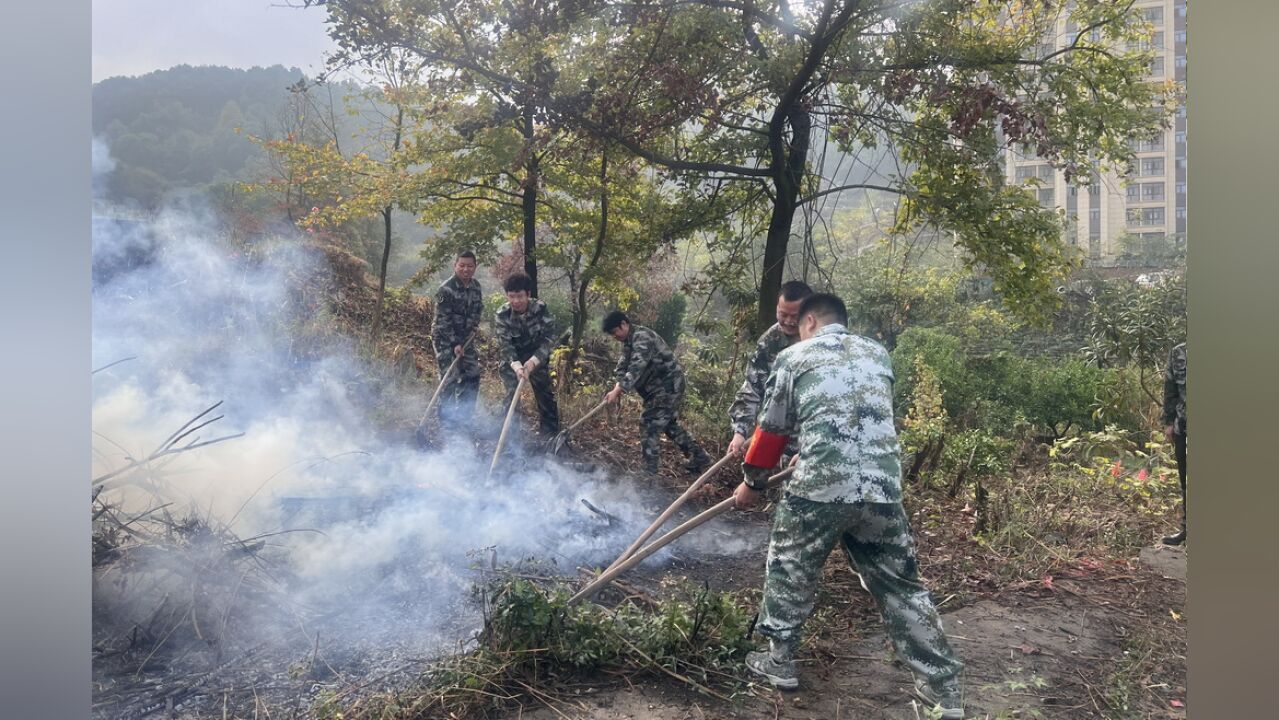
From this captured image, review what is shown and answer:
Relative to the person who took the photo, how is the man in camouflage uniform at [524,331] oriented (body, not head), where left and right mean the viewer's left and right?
facing the viewer

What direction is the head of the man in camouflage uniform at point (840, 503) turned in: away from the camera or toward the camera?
away from the camera

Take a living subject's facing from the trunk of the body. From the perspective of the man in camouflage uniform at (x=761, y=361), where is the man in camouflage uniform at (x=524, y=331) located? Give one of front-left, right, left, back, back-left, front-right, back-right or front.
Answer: front-right

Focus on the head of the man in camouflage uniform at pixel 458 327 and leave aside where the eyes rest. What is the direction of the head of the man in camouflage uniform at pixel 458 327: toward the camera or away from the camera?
toward the camera

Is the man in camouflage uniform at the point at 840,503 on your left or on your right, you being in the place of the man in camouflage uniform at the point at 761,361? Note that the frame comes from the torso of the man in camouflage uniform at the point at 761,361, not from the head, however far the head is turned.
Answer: on your left

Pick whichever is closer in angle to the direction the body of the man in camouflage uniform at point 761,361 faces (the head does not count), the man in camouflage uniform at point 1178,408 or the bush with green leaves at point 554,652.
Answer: the bush with green leaves

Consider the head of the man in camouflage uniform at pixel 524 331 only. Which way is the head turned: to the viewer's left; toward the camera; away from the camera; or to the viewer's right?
toward the camera

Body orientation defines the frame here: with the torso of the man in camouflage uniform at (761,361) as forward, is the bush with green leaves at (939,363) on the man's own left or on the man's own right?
on the man's own left

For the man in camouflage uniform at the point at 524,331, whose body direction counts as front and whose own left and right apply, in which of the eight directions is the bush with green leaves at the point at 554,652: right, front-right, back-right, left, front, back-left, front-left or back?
front

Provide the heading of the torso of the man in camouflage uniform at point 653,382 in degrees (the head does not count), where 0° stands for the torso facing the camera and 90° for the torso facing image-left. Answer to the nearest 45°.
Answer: approximately 90°

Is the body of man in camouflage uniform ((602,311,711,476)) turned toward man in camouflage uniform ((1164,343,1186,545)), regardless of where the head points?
no

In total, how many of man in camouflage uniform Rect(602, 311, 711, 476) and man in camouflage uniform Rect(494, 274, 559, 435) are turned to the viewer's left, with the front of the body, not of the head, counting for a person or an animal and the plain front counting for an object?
1

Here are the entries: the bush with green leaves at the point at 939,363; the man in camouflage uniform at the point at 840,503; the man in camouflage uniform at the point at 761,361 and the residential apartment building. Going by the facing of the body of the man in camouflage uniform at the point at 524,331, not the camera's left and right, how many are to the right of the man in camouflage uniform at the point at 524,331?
0

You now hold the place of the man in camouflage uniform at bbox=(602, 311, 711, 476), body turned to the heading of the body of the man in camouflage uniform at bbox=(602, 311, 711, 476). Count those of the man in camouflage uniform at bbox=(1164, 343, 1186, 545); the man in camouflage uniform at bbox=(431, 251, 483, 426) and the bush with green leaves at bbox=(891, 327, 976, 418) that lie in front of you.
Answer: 1

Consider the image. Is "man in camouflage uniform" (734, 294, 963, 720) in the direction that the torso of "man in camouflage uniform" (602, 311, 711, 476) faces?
no
